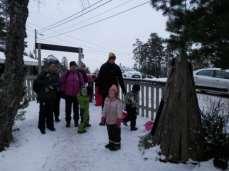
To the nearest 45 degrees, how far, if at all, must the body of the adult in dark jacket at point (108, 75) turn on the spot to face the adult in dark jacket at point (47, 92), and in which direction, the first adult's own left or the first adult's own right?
approximately 90° to the first adult's own right

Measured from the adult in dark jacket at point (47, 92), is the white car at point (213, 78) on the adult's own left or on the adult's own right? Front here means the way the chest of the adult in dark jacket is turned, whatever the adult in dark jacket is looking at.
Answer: on the adult's own left

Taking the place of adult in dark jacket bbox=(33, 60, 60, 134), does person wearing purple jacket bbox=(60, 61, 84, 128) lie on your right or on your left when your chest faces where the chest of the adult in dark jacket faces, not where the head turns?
on your left

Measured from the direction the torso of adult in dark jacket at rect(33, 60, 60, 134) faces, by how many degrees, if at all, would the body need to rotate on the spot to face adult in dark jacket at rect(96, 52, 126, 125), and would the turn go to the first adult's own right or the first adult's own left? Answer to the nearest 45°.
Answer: approximately 45° to the first adult's own left

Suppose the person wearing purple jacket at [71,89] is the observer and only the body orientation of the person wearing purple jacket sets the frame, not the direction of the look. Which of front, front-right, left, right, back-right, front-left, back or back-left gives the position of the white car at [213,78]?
back-left

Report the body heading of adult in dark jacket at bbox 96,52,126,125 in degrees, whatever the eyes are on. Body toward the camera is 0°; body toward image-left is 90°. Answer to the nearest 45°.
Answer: approximately 0°

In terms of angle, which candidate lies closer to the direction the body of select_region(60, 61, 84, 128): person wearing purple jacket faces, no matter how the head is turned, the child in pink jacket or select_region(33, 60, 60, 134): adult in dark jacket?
the child in pink jacket

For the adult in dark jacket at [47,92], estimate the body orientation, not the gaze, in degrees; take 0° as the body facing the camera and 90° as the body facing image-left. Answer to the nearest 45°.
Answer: approximately 315°
